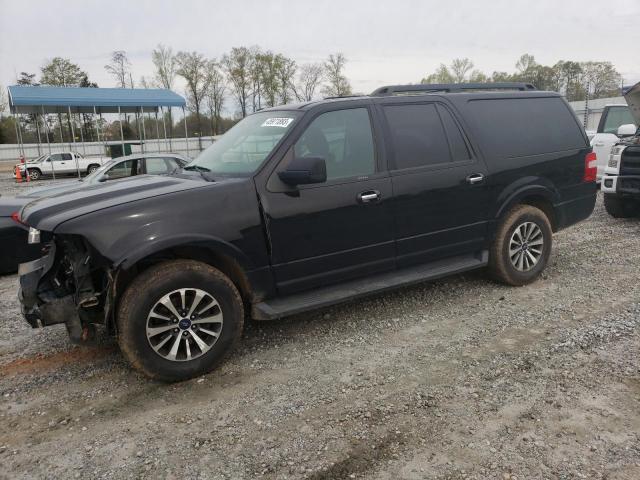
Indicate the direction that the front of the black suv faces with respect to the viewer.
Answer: facing the viewer and to the left of the viewer

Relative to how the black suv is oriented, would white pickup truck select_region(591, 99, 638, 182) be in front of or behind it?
behind

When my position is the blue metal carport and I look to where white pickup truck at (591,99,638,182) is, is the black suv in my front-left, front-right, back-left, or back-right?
front-right

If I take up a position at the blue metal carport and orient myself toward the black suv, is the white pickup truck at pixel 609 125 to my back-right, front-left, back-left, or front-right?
front-left

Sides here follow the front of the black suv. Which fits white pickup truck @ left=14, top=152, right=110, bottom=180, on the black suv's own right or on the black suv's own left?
on the black suv's own right

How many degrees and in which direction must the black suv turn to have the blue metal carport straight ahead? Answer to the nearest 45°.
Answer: approximately 90° to its right
